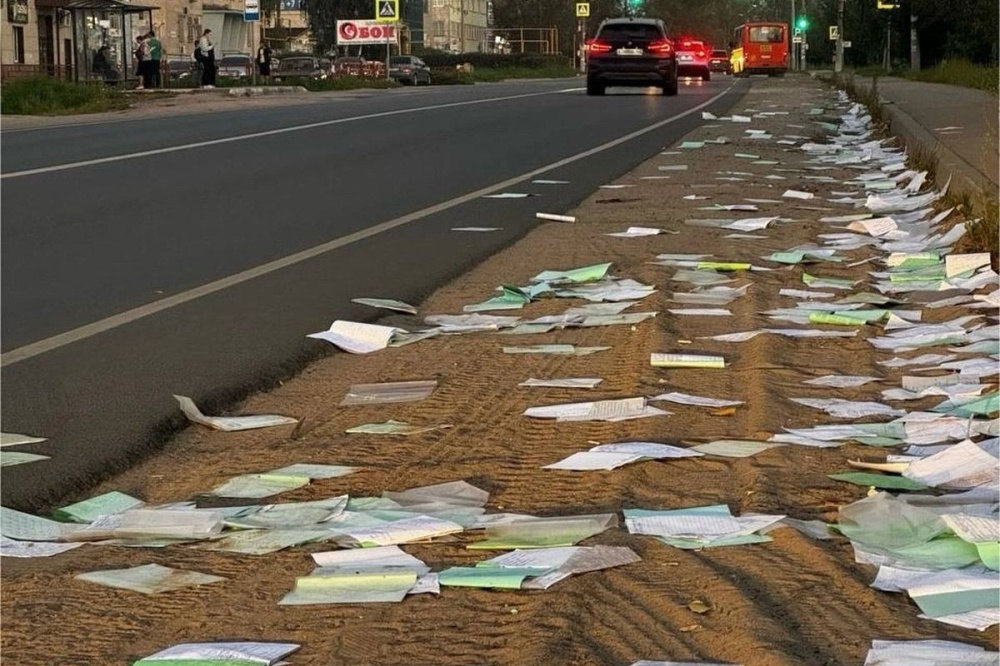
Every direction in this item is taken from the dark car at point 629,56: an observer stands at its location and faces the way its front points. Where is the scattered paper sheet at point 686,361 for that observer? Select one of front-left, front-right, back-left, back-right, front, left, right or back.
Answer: back

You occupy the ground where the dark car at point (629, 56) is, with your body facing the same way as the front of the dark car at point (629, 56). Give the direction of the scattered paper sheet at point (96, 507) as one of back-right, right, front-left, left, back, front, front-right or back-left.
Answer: back

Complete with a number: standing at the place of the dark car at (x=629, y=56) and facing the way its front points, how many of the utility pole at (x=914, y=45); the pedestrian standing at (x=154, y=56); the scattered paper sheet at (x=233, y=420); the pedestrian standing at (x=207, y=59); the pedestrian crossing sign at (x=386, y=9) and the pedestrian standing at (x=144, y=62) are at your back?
1

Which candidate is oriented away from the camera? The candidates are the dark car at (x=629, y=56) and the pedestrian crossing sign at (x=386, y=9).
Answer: the dark car

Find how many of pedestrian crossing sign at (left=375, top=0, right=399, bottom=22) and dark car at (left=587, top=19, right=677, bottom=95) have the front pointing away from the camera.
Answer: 1

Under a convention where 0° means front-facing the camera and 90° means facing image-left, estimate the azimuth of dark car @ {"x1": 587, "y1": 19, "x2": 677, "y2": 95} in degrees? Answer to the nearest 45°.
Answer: approximately 180°

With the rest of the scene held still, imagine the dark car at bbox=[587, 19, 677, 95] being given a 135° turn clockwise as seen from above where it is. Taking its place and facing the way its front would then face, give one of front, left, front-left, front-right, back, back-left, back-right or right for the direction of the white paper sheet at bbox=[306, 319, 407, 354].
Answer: front-right

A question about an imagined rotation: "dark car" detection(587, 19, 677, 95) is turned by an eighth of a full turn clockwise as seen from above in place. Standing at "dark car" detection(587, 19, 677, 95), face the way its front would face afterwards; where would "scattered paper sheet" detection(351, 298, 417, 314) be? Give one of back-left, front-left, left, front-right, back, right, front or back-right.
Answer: back-right

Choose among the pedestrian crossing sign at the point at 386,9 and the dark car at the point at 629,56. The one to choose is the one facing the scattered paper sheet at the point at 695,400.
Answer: the pedestrian crossing sign

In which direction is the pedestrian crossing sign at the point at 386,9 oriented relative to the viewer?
toward the camera

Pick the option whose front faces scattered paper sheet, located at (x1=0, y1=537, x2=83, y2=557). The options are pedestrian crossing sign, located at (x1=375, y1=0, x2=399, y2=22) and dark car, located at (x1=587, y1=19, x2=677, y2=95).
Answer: the pedestrian crossing sign

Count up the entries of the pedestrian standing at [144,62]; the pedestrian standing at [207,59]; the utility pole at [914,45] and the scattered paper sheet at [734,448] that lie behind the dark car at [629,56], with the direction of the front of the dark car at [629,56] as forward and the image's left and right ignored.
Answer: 1

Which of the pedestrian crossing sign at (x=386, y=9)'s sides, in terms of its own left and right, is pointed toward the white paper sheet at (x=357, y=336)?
front

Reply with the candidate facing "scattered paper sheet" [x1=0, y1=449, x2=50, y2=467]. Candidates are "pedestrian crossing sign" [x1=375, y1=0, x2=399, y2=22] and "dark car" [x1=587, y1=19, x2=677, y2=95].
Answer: the pedestrian crossing sign

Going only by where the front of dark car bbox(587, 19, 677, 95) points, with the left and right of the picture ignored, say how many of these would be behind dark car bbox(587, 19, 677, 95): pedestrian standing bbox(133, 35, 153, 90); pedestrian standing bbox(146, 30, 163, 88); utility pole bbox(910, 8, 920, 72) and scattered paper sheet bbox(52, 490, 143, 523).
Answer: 1

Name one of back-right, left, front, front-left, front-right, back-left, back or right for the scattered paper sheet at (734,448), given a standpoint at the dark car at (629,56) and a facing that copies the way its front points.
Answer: back

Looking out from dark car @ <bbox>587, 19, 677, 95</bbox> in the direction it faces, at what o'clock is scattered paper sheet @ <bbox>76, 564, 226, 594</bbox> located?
The scattered paper sheet is roughly at 6 o'clock from the dark car.

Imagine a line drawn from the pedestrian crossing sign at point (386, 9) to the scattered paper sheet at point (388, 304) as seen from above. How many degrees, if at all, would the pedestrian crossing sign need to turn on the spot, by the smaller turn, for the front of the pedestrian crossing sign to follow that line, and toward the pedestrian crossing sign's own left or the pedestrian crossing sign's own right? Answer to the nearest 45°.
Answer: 0° — it already faces it

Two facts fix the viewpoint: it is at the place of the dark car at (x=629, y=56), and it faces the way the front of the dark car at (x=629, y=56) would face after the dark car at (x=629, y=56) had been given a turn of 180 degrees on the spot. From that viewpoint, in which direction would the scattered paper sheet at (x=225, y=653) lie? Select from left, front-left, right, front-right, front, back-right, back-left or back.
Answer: front

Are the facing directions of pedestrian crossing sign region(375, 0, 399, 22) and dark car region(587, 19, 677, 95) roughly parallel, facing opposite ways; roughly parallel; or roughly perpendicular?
roughly parallel, facing opposite ways

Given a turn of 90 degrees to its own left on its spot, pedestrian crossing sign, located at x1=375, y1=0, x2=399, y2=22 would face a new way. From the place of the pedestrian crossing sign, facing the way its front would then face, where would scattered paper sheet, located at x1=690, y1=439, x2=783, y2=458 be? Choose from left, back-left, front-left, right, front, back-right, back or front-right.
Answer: right
